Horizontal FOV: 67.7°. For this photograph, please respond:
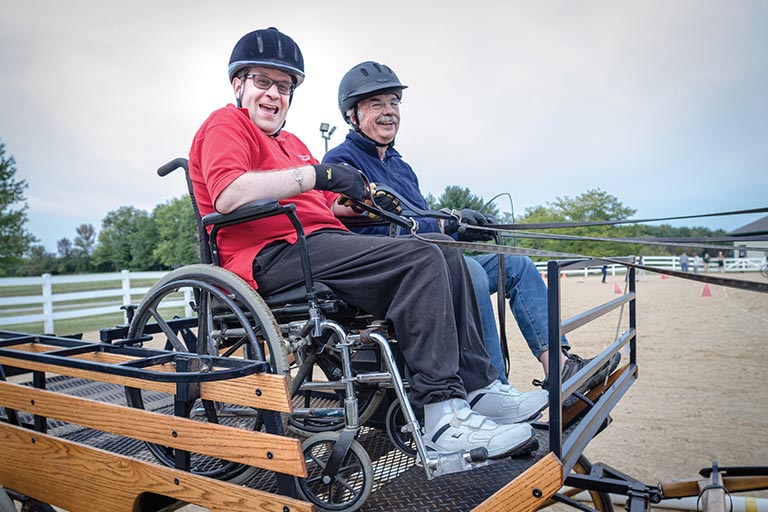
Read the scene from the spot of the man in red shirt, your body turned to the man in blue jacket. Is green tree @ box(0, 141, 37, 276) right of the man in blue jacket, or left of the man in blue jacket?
left

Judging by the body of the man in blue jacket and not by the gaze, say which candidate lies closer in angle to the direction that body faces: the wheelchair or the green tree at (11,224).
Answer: the wheelchair

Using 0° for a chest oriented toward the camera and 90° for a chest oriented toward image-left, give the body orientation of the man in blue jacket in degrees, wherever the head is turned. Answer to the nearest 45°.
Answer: approximately 315°

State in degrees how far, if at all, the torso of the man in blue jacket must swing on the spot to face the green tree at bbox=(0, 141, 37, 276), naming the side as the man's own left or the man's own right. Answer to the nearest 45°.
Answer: approximately 180°

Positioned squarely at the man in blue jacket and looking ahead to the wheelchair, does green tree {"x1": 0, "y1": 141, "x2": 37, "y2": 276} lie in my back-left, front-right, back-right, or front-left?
back-right
